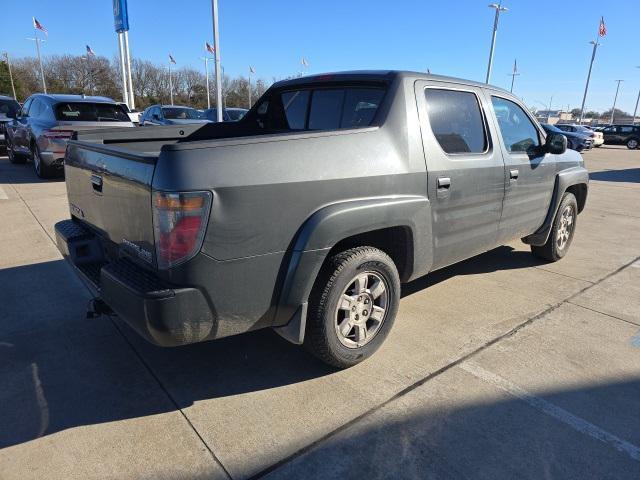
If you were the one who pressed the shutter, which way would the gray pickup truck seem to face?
facing away from the viewer and to the right of the viewer

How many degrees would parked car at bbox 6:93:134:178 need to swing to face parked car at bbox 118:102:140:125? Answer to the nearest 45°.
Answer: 0° — it already faces it

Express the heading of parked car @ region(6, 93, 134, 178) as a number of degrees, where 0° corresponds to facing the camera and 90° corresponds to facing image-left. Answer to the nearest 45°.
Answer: approximately 135°

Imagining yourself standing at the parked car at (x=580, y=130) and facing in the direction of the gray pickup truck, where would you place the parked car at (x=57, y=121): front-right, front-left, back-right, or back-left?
front-right

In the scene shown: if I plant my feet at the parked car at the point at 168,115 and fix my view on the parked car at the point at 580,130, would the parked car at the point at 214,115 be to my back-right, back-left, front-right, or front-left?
front-left

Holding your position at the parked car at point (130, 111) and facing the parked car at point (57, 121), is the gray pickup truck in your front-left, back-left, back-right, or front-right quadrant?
front-left

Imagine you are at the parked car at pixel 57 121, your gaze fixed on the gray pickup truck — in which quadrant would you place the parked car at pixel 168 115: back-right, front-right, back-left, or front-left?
back-left

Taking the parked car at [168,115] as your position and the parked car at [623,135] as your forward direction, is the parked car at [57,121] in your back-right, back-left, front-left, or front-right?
back-right

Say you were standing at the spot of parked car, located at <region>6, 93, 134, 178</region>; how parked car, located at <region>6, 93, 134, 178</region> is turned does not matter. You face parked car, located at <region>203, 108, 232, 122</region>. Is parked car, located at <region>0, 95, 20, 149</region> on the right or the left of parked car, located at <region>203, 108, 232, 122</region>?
left

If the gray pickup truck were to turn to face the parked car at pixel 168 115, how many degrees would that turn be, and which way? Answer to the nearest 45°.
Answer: approximately 45° to its left

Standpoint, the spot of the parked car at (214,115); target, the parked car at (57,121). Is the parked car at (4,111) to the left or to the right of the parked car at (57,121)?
right
